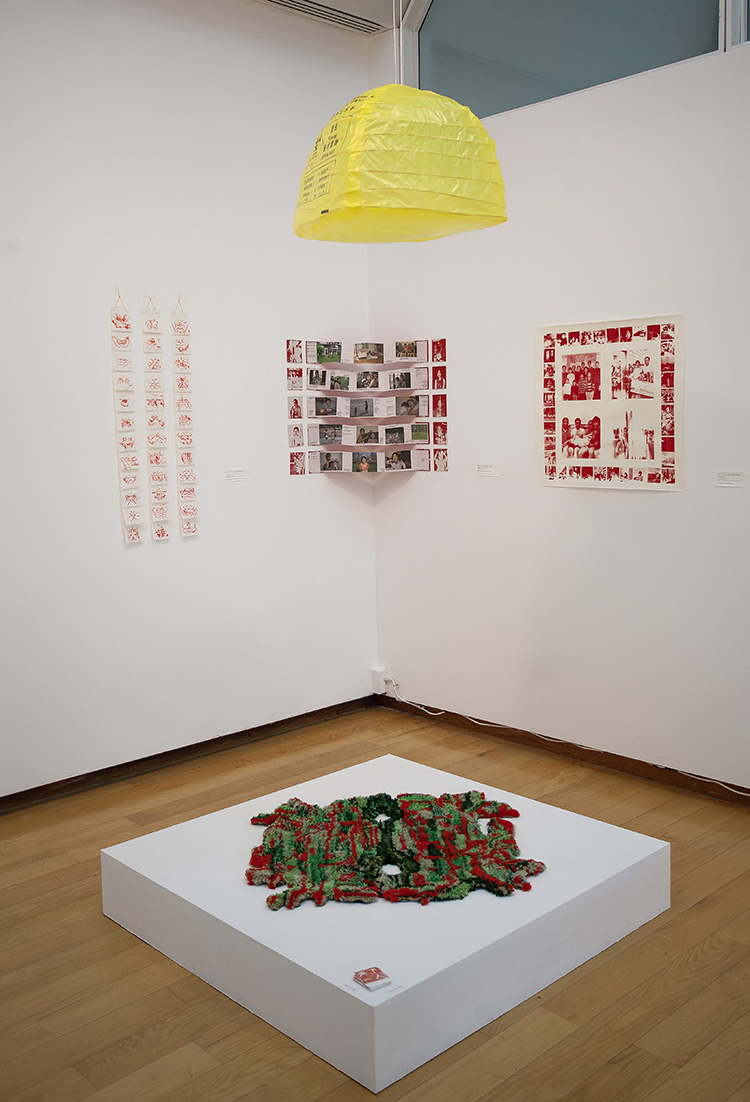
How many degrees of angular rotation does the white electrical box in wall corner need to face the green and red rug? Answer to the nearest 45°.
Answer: approximately 45° to its left

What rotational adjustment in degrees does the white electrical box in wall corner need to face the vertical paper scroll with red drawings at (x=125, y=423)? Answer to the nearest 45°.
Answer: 0° — it already faces it

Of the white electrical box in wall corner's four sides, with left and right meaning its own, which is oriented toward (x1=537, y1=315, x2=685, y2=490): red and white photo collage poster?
left

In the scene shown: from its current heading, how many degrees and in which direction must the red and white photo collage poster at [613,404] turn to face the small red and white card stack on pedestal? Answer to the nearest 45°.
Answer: approximately 45° to its left

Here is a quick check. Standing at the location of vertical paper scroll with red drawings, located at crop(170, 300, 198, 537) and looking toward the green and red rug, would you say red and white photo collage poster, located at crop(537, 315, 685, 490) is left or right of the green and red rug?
left

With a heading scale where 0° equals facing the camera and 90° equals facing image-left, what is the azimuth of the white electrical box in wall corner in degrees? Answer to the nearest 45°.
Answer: approximately 45°
